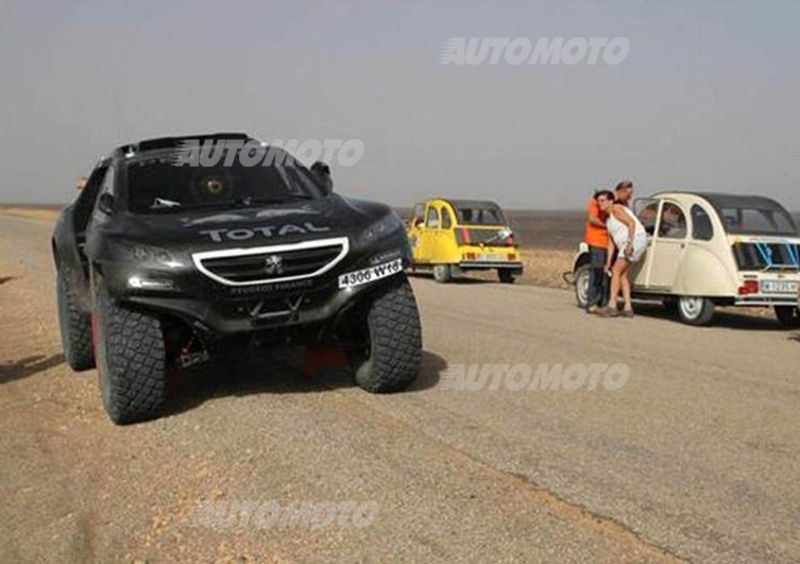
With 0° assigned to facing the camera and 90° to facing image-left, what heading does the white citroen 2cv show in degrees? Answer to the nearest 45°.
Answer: approximately 135°

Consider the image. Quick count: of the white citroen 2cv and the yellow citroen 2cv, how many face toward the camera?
0

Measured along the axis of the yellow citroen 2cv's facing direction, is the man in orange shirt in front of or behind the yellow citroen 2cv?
behind

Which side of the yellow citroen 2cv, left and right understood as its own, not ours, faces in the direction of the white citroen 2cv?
back

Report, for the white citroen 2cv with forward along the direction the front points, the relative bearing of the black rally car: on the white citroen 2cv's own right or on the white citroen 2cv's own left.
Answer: on the white citroen 2cv's own left

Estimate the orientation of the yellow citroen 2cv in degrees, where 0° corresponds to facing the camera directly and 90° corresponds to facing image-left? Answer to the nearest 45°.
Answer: approximately 135°

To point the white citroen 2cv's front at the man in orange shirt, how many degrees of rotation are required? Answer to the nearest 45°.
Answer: approximately 45° to its left

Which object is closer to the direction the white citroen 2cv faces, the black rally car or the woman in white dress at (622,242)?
the woman in white dress

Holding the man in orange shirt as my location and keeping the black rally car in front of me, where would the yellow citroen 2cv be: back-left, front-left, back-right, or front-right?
back-right

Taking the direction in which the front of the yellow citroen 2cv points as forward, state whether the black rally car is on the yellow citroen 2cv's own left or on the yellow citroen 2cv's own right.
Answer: on the yellow citroen 2cv's own left
